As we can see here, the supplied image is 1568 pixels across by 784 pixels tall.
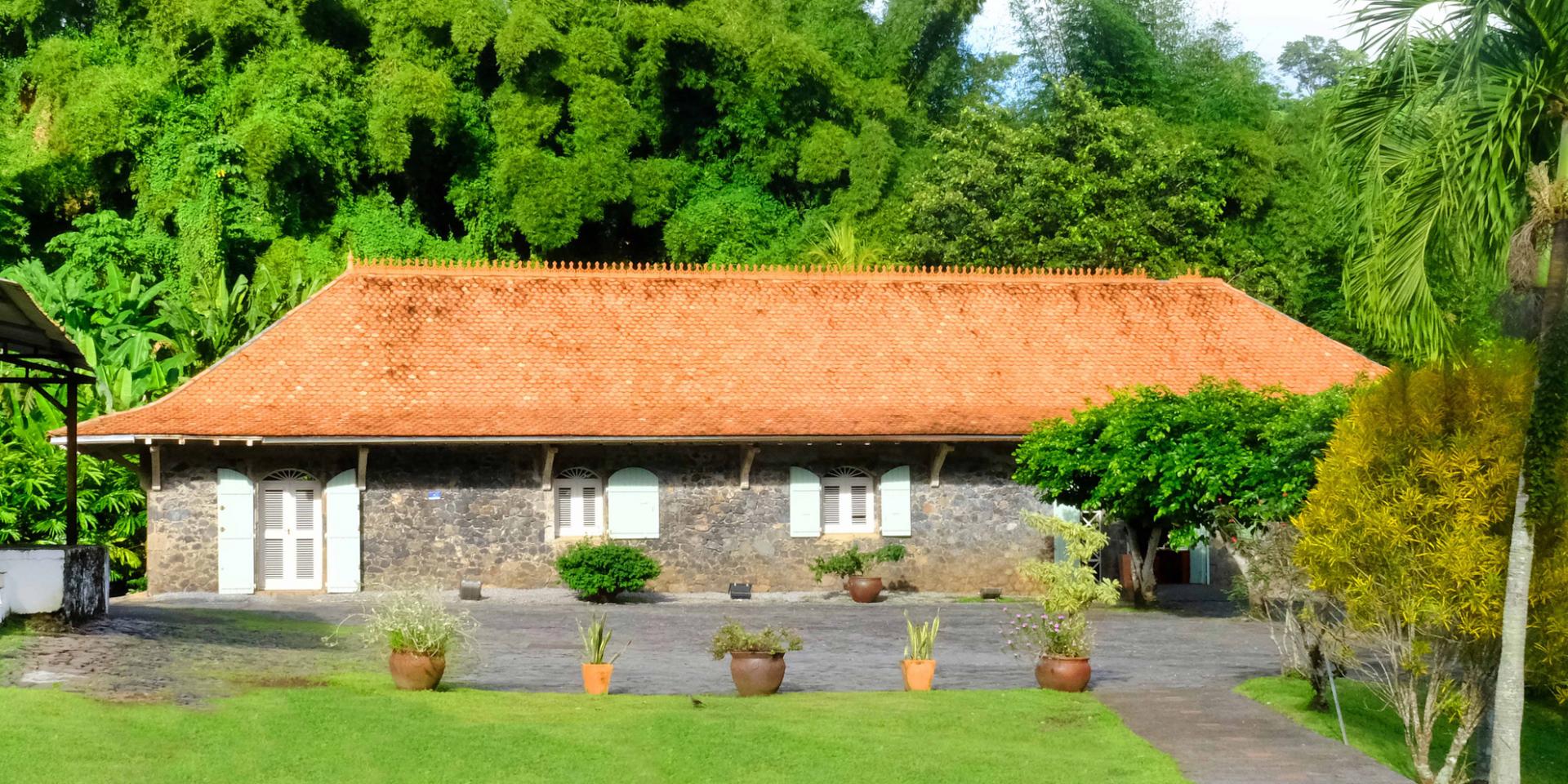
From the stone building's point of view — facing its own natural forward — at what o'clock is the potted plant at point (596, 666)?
The potted plant is roughly at 12 o'clock from the stone building.

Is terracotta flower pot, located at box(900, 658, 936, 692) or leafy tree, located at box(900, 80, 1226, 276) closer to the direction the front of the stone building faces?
the terracotta flower pot

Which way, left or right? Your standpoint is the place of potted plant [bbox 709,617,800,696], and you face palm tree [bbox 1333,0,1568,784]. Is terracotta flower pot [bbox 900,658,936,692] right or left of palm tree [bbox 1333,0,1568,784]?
left

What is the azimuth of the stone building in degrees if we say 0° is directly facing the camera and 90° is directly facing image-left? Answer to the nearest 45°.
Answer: approximately 0°

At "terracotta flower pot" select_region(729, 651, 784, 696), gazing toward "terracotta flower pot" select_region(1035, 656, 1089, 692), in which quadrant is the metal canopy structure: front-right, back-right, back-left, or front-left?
back-left

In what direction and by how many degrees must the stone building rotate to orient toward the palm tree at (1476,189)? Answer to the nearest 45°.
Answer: approximately 45° to its left

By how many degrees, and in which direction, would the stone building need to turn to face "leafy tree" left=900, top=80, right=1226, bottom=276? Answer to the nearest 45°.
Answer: approximately 135° to its left

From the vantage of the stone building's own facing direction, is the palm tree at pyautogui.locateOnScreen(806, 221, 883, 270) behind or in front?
behind

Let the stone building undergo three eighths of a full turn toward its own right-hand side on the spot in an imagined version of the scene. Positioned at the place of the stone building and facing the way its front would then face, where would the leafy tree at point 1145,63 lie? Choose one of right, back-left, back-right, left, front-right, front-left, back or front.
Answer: right

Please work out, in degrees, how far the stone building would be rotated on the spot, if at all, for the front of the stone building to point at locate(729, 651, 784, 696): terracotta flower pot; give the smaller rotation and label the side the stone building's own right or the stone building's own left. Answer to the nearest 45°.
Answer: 0° — it already faces it

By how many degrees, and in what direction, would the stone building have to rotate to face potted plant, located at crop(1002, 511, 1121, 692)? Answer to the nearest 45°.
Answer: approximately 45° to its left

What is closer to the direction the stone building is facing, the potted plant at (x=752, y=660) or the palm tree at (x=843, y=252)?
the potted plant
